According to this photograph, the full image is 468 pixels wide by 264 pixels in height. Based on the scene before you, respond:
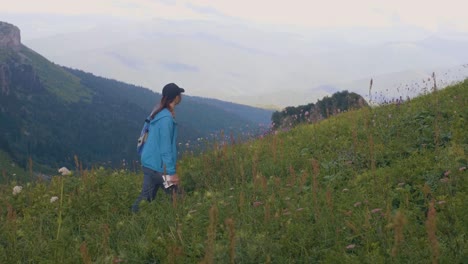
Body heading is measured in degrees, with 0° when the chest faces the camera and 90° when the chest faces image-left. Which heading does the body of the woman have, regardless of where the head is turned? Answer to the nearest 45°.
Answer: approximately 270°
